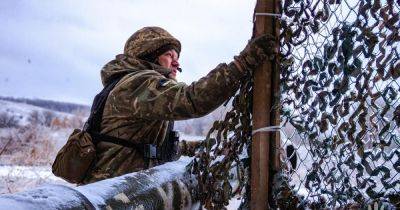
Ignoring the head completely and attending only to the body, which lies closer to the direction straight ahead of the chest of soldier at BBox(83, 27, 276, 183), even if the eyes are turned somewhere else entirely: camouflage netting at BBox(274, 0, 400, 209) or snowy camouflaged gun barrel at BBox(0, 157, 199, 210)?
the camouflage netting

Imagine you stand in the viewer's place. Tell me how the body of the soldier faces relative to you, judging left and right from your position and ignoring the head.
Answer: facing to the right of the viewer

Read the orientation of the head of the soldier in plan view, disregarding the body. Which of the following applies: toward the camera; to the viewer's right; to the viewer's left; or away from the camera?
to the viewer's right

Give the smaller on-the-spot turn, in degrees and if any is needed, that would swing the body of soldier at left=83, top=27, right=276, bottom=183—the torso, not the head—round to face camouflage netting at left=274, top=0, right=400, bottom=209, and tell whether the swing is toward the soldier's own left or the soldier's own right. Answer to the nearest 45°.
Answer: approximately 45° to the soldier's own right
